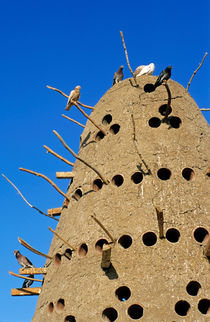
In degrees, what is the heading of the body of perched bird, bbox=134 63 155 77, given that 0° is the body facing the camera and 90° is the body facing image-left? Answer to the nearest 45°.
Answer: approximately 270°

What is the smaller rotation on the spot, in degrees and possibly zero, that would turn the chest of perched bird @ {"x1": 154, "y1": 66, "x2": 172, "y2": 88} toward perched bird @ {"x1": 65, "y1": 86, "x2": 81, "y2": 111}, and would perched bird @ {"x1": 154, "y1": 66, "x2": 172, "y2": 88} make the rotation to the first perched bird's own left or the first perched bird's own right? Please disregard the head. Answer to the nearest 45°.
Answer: approximately 135° to the first perched bird's own left

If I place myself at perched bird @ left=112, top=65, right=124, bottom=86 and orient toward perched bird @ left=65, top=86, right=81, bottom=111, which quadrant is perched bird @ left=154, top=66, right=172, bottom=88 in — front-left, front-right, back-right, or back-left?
back-left

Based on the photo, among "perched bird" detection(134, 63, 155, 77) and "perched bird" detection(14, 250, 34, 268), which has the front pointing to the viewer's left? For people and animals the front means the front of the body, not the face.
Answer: "perched bird" detection(14, 250, 34, 268)

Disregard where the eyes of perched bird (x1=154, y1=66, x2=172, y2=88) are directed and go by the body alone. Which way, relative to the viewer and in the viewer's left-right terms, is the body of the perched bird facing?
facing to the right of the viewer
